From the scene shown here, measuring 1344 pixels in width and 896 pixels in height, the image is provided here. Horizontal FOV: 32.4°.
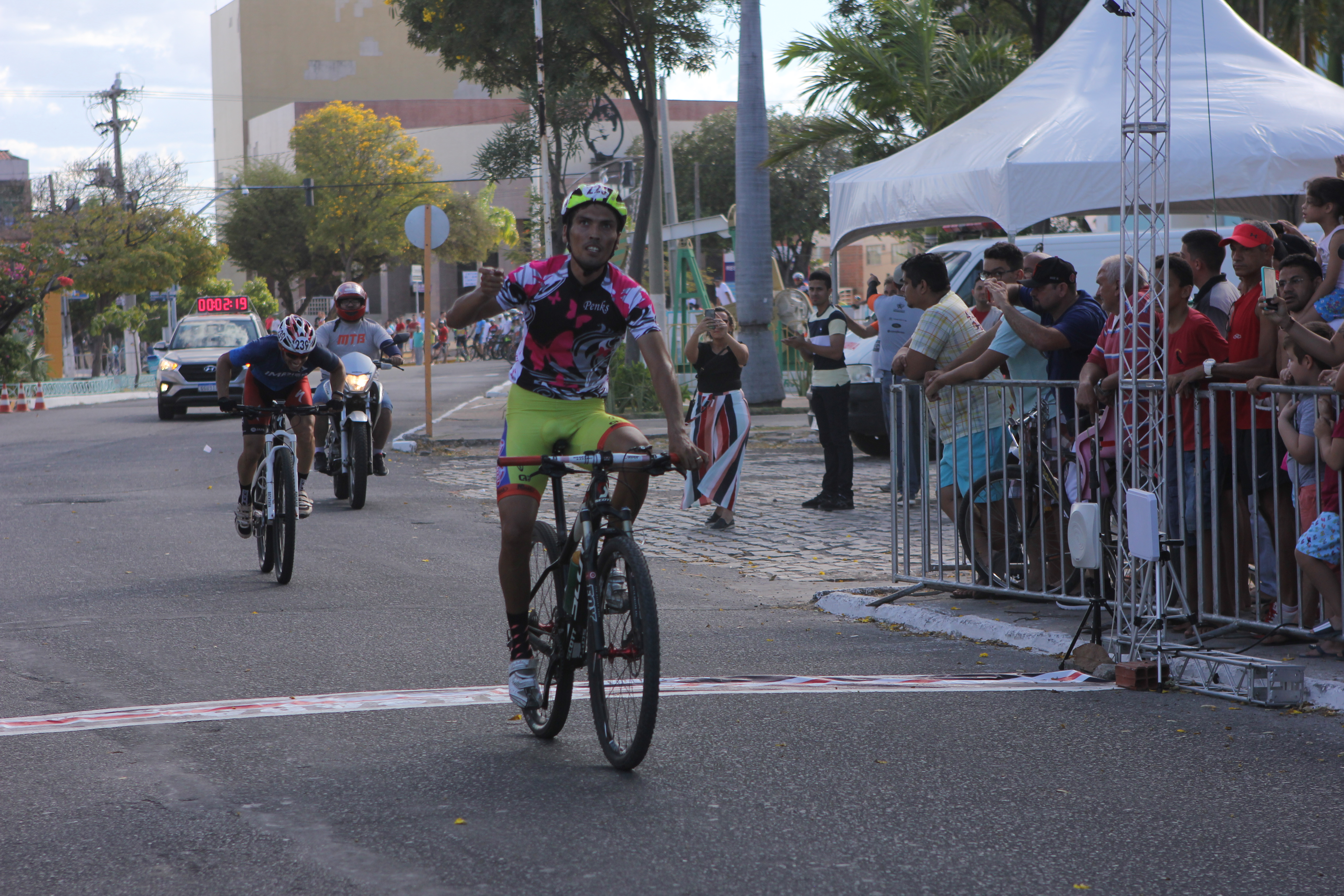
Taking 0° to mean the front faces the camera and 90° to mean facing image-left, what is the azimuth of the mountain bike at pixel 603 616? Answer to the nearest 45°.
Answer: approximately 0°

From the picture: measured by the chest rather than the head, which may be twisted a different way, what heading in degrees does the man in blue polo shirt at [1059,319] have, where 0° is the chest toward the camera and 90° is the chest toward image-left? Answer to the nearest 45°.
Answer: approximately 90°

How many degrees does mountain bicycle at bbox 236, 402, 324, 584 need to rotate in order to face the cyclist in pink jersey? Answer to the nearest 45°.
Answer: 0° — it already faces them
